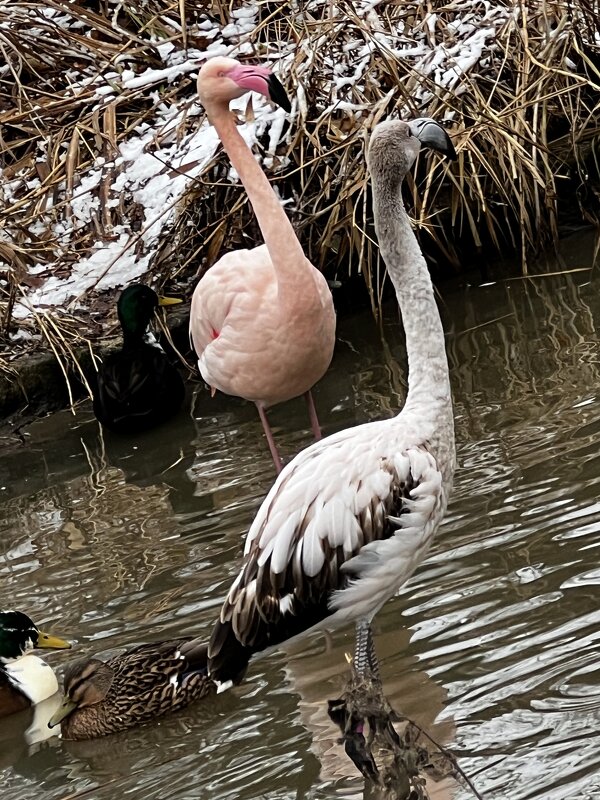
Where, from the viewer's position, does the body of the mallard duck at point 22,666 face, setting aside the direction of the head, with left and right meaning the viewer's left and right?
facing to the right of the viewer

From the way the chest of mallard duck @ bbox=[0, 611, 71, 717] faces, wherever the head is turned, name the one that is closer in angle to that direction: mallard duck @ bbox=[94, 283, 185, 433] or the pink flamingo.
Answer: the pink flamingo

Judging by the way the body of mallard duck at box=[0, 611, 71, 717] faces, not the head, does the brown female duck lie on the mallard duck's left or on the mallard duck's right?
on the mallard duck's right

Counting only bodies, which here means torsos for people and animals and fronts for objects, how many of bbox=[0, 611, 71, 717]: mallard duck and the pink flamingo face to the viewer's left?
0

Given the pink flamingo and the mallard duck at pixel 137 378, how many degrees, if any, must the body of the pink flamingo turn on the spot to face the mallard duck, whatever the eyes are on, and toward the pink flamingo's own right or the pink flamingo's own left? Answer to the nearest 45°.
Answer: approximately 180°

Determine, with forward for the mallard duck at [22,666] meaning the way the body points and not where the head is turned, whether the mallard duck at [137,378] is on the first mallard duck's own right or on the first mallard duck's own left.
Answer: on the first mallard duck's own left

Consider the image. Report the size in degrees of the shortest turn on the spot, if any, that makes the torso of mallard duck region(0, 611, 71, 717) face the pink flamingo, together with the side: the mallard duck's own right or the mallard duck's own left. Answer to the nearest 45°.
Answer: approximately 45° to the mallard duck's own left

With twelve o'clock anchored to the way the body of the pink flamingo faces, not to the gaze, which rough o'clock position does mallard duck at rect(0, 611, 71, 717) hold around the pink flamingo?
The mallard duck is roughly at 3 o'clock from the pink flamingo.

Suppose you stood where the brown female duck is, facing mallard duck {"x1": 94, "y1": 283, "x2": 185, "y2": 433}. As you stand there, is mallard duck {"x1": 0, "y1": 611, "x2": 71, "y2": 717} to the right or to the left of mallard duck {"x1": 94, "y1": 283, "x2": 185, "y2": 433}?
left
